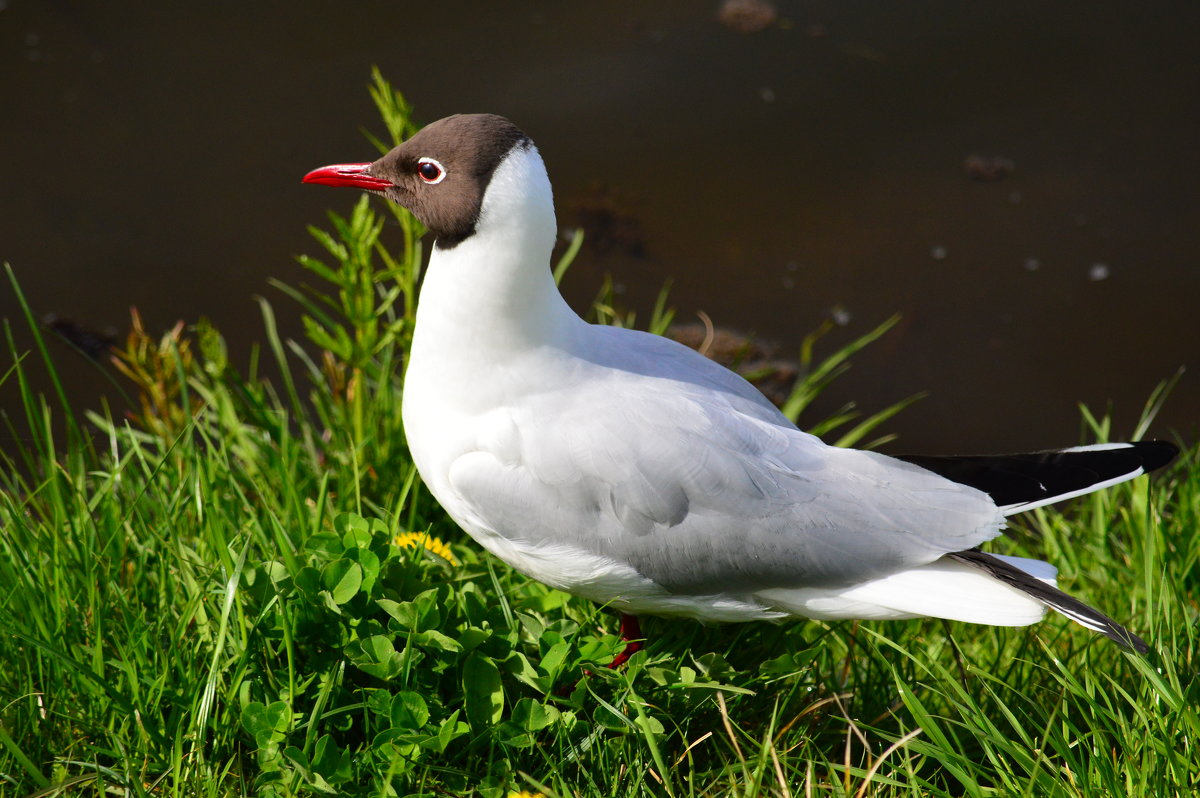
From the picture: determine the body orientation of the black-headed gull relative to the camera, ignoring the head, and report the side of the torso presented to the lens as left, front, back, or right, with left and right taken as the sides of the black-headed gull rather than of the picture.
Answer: left
